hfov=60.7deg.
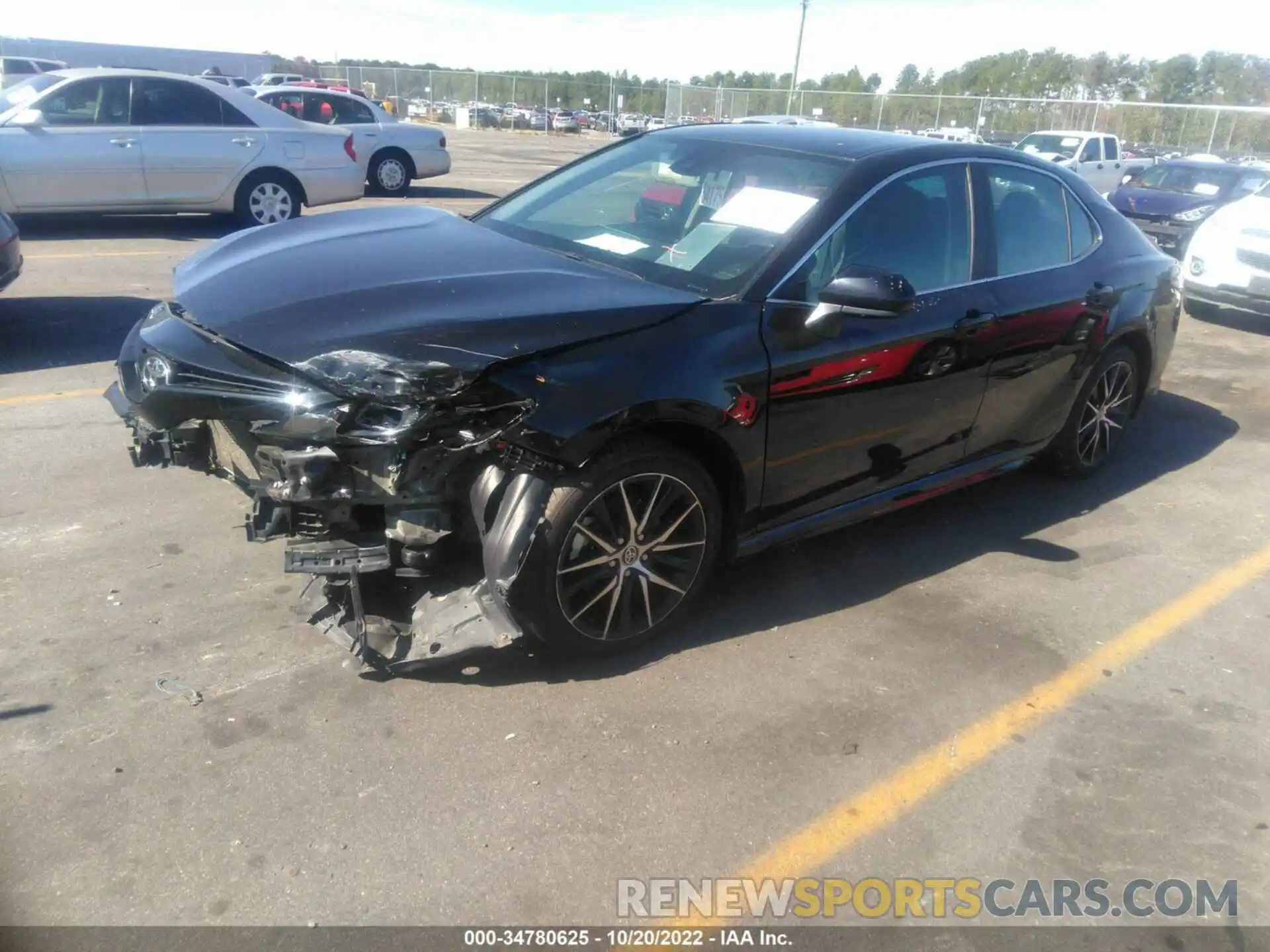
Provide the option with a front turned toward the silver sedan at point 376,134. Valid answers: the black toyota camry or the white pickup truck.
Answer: the white pickup truck

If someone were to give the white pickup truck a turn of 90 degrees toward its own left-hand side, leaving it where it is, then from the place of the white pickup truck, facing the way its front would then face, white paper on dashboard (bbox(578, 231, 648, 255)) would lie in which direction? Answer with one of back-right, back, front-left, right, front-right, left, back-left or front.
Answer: front-right

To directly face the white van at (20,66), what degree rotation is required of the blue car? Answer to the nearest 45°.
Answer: approximately 45° to its right

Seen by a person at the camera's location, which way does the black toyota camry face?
facing the viewer and to the left of the viewer

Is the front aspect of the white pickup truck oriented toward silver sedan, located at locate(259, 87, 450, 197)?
yes

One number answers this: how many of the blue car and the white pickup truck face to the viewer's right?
0

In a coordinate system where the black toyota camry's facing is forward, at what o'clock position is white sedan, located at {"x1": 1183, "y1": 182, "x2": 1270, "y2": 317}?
The white sedan is roughly at 6 o'clock from the black toyota camry.
